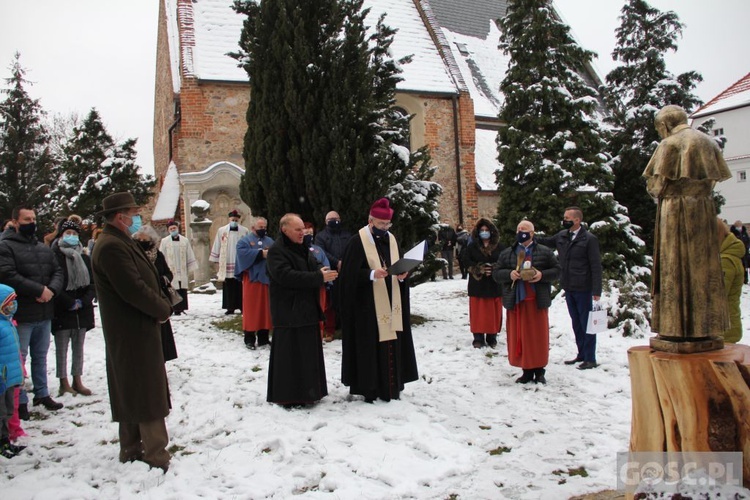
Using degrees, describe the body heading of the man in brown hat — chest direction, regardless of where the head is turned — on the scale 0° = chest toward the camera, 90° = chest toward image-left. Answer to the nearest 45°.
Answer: approximately 270°

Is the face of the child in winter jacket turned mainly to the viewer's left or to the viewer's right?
to the viewer's right

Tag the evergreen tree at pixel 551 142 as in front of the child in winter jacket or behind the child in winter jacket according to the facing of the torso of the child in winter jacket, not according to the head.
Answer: in front

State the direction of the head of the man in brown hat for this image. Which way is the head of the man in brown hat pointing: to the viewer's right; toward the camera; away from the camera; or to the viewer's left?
to the viewer's right

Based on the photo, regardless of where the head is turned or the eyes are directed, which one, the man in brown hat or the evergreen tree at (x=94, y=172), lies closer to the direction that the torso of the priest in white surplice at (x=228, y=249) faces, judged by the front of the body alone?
the man in brown hat

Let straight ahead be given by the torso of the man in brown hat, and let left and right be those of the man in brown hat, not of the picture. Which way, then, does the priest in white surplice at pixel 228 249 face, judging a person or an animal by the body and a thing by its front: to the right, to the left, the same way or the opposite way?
to the right

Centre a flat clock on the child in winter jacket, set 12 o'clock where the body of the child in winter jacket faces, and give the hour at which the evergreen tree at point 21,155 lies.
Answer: The evergreen tree is roughly at 9 o'clock from the child in winter jacket.

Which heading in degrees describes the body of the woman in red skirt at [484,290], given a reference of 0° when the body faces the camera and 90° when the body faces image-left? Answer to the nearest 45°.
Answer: approximately 0°

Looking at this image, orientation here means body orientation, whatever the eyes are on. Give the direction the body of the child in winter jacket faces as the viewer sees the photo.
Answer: to the viewer's right

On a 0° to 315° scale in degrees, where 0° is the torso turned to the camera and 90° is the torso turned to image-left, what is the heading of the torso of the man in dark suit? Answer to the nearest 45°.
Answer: approximately 45°
